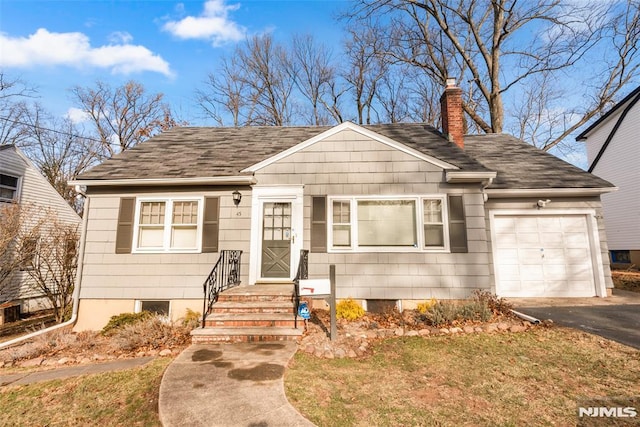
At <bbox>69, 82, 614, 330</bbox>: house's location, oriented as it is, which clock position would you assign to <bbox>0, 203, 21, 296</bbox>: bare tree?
The bare tree is roughly at 3 o'clock from the house.

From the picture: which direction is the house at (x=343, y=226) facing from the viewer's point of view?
toward the camera

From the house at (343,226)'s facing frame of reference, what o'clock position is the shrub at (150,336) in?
The shrub is roughly at 2 o'clock from the house.

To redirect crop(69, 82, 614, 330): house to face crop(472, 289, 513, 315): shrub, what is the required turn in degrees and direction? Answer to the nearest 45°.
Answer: approximately 90° to its left

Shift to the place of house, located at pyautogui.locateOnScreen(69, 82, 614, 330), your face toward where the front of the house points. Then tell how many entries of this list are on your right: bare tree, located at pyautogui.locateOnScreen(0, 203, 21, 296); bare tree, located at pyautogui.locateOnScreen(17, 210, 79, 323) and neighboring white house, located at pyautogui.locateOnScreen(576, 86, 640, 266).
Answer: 2

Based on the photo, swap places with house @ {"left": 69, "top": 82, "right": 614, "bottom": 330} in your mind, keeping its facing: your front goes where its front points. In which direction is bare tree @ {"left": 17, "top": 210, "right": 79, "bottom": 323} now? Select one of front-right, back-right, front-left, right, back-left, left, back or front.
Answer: right

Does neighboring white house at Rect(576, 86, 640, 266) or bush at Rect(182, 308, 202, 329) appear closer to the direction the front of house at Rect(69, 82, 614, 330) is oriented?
the bush

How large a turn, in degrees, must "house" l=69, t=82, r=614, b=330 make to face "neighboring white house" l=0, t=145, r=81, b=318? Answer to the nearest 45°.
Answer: approximately 90° to its right
